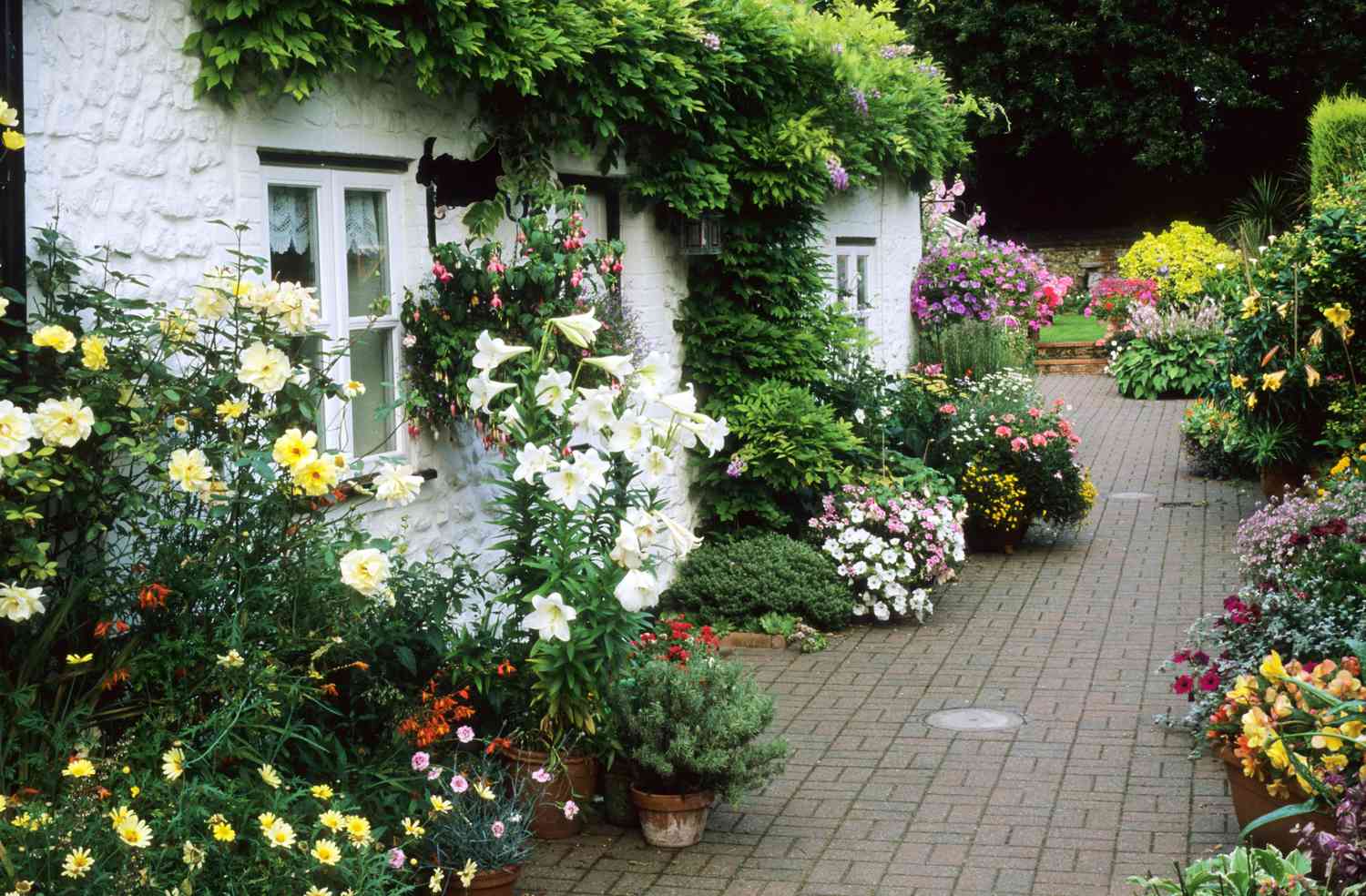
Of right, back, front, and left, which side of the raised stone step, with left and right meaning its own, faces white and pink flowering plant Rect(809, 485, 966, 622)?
front

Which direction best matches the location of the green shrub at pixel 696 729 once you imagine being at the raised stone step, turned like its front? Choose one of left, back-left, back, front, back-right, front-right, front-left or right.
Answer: front

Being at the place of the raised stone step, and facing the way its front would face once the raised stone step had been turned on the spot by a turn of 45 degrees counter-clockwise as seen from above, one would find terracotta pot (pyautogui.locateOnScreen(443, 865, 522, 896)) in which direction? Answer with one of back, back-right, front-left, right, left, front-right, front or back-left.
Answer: front-right

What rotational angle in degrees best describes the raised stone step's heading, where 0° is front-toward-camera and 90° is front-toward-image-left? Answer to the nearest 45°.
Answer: approximately 0°

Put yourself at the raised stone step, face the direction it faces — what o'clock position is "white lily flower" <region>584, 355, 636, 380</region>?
The white lily flower is roughly at 12 o'clock from the raised stone step.

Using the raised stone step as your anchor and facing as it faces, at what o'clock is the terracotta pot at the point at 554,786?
The terracotta pot is roughly at 12 o'clock from the raised stone step.

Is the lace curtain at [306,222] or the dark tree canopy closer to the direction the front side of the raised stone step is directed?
the lace curtain

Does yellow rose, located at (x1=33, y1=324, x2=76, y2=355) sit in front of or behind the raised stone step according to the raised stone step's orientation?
in front

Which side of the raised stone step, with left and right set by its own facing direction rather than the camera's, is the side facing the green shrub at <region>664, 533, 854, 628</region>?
front

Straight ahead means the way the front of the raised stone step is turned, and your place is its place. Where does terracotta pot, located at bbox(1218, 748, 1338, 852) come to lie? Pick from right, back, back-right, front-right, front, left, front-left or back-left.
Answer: front

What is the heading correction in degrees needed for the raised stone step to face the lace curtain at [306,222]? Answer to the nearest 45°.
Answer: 0° — it already faces it

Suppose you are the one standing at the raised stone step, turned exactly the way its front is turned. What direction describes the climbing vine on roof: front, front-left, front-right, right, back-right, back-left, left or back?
front
